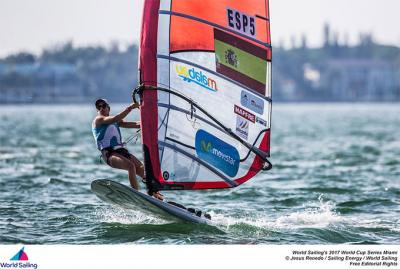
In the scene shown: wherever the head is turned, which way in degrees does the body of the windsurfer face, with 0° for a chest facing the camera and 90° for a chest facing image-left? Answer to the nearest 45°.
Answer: approximately 315°
